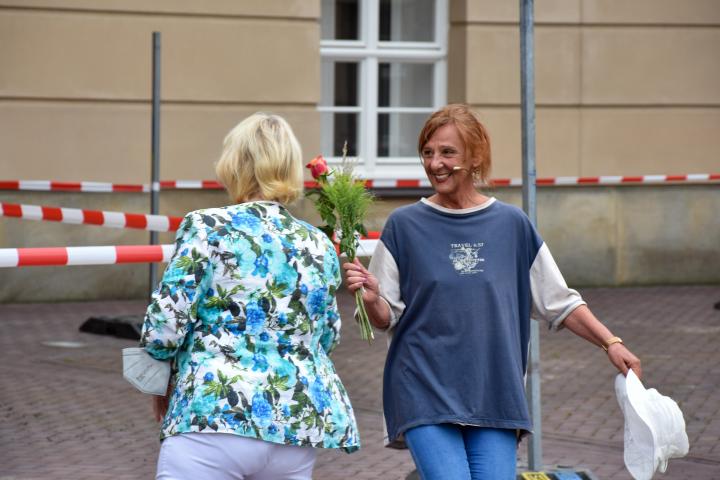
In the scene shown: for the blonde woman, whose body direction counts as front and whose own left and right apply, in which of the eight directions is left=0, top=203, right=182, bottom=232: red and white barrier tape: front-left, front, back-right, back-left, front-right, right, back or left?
front

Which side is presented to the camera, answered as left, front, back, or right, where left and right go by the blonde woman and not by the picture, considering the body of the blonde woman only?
back

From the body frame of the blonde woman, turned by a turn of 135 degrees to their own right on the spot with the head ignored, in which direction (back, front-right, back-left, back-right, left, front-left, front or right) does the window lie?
back-left

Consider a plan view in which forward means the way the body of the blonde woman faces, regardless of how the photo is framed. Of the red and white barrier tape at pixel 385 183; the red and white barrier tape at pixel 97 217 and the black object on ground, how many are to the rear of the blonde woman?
0

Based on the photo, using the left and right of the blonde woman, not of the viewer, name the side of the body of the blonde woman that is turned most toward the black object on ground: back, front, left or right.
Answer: front

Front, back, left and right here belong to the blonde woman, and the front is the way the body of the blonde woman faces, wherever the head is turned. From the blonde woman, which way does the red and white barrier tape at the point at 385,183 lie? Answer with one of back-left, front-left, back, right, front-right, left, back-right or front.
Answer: front

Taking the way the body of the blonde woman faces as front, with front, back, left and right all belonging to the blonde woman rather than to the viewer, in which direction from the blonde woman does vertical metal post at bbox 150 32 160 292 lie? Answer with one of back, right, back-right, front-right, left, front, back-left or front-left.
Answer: front
